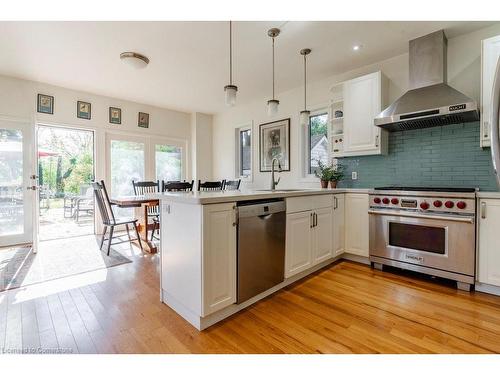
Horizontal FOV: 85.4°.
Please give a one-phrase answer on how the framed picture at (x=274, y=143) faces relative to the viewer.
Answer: facing the viewer and to the left of the viewer

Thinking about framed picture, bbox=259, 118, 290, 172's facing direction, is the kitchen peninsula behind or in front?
in front

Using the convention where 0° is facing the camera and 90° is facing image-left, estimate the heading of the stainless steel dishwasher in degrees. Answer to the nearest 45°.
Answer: approximately 315°

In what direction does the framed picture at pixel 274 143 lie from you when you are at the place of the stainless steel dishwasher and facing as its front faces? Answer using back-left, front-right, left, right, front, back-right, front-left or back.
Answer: back-left

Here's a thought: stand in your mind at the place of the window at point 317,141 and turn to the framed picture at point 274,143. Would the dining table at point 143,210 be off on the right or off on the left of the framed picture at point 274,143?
left

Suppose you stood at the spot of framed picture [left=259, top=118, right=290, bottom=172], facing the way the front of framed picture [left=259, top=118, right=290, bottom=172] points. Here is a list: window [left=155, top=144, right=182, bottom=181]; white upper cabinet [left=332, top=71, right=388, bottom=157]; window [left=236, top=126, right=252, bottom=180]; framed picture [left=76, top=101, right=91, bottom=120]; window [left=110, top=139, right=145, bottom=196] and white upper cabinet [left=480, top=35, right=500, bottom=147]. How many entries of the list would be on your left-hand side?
2

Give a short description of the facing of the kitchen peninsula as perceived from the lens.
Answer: facing the viewer and to the right of the viewer

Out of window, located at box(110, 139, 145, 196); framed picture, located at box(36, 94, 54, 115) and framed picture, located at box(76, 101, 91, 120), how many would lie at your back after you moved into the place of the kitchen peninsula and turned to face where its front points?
3

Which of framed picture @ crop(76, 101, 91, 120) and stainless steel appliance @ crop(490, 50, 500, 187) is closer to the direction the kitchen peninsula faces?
the stainless steel appliance

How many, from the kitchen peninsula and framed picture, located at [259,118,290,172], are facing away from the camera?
0

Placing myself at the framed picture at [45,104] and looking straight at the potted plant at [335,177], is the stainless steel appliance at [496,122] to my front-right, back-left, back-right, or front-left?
front-right

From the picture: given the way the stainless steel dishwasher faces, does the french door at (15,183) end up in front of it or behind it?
behind

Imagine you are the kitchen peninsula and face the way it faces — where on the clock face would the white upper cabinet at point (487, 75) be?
The white upper cabinet is roughly at 10 o'clock from the kitchen peninsula.

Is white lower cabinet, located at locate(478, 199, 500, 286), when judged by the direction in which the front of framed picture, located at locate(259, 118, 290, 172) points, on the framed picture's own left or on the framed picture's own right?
on the framed picture's own left
